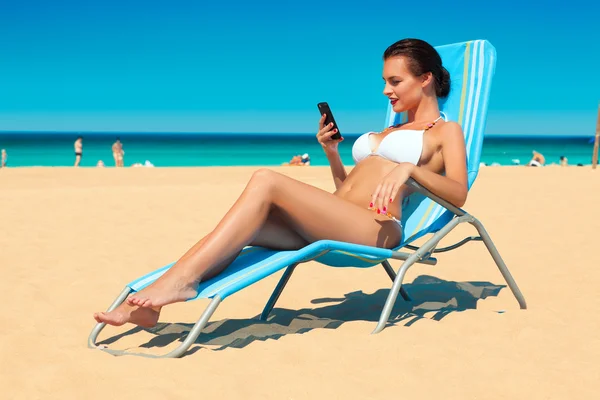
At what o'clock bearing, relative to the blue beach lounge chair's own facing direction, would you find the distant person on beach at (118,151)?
The distant person on beach is roughly at 4 o'clock from the blue beach lounge chair.

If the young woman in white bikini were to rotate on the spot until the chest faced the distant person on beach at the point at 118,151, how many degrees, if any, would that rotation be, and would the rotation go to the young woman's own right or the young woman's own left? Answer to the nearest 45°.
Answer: approximately 135° to the young woman's own right
